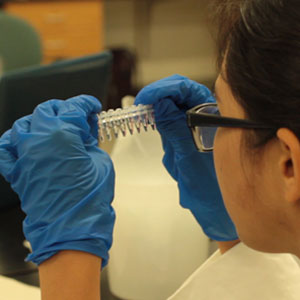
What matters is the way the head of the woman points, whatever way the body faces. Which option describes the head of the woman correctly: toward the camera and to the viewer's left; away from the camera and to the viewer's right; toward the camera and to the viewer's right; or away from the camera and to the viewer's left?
away from the camera and to the viewer's left

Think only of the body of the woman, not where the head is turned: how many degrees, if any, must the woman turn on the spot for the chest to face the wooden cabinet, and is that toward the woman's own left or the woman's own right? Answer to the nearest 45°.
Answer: approximately 45° to the woman's own right

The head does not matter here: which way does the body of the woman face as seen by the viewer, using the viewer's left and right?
facing away from the viewer and to the left of the viewer
